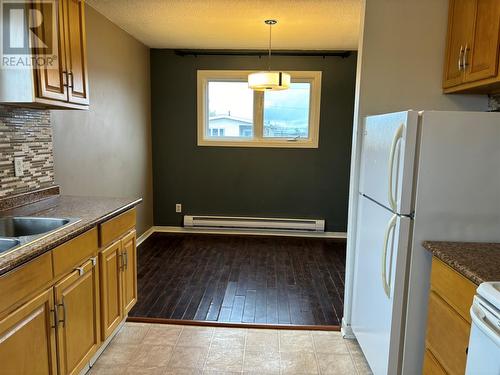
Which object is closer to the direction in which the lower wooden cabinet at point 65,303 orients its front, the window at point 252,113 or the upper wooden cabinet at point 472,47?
the upper wooden cabinet

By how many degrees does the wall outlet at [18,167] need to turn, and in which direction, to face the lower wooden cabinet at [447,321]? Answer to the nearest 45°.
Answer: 0° — it already faces it

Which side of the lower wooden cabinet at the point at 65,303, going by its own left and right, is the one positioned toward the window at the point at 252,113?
left

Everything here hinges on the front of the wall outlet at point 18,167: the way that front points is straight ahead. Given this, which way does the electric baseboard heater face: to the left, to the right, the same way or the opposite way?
to the right

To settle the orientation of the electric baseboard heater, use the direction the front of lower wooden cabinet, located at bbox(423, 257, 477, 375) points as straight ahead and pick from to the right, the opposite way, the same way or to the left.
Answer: to the left

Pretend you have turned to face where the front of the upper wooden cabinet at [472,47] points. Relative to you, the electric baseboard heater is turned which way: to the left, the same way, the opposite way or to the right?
to the left

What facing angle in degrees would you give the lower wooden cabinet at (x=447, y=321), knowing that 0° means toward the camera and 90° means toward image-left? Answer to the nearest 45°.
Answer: approximately 45°

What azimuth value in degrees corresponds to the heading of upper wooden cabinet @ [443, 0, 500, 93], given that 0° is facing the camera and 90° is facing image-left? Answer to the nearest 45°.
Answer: approximately 45°
